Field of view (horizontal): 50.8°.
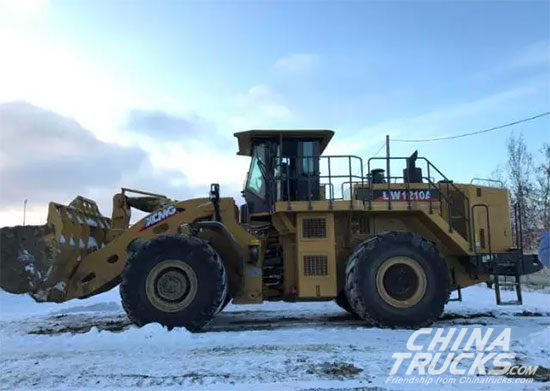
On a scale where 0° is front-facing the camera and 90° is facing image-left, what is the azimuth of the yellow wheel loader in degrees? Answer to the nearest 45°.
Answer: approximately 90°
